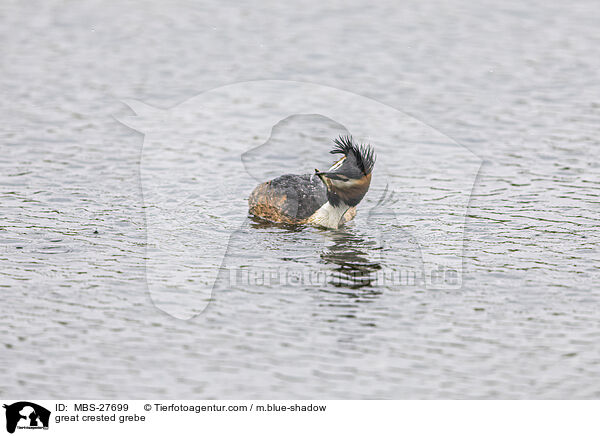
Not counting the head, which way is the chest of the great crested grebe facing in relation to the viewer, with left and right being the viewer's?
facing the viewer and to the right of the viewer
